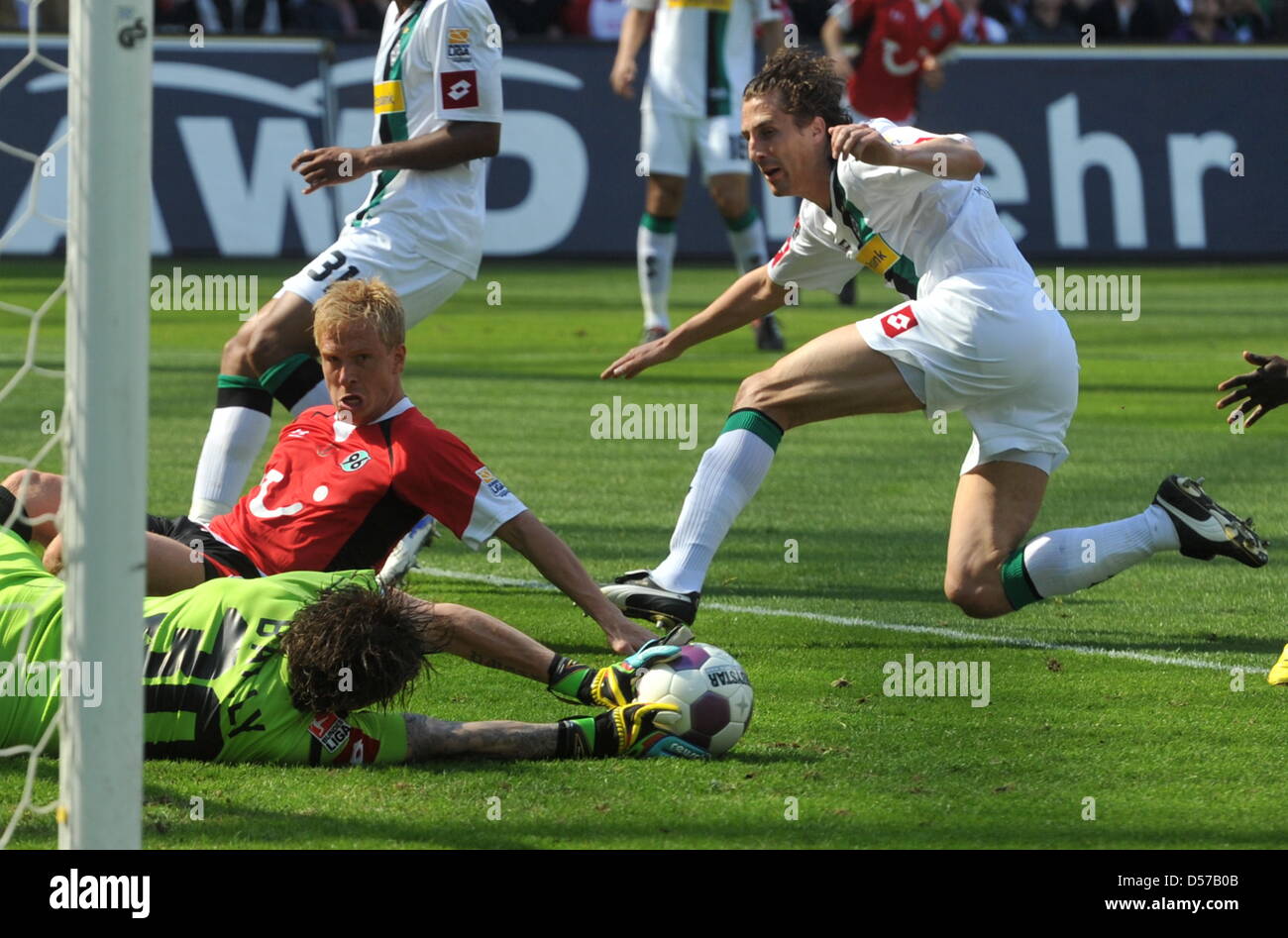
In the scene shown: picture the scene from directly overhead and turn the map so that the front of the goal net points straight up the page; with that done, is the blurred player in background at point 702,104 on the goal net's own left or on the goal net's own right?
on the goal net's own left

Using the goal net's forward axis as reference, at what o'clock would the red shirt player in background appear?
The red shirt player in background is roughly at 10 o'clock from the goal net.

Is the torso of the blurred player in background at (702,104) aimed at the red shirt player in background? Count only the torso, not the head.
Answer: no

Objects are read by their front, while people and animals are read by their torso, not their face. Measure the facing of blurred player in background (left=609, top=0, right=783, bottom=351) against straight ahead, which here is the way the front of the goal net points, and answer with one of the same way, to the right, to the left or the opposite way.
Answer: to the right

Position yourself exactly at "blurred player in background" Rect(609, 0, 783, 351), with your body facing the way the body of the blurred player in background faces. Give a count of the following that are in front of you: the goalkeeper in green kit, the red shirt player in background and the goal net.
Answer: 2

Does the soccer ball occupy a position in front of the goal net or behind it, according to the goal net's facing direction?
in front

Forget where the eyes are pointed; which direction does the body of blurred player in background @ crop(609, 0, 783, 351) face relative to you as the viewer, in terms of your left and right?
facing the viewer

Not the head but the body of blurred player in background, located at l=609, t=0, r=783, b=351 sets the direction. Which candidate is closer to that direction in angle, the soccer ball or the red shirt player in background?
the soccer ball

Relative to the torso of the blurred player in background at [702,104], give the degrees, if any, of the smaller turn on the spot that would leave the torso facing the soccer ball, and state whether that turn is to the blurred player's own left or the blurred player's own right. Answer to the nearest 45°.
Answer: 0° — they already face it

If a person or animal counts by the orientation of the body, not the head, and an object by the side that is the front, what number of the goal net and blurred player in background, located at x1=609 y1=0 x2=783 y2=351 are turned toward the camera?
1

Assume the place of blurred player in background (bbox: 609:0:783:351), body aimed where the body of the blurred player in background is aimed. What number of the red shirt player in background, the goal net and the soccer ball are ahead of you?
2

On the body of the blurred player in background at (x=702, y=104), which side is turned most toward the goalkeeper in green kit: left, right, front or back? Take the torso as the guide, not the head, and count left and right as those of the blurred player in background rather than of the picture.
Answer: front

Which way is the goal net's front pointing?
to the viewer's right
